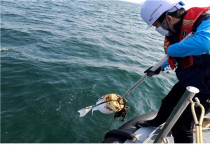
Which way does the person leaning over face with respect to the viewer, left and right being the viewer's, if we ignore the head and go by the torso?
facing to the left of the viewer
